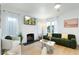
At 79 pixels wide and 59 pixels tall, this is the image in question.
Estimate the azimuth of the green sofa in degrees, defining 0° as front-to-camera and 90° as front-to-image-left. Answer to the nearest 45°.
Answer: approximately 45°

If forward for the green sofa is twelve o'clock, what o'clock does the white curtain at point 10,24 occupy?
The white curtain is roughly at 1 o'clock from the green sofa.
